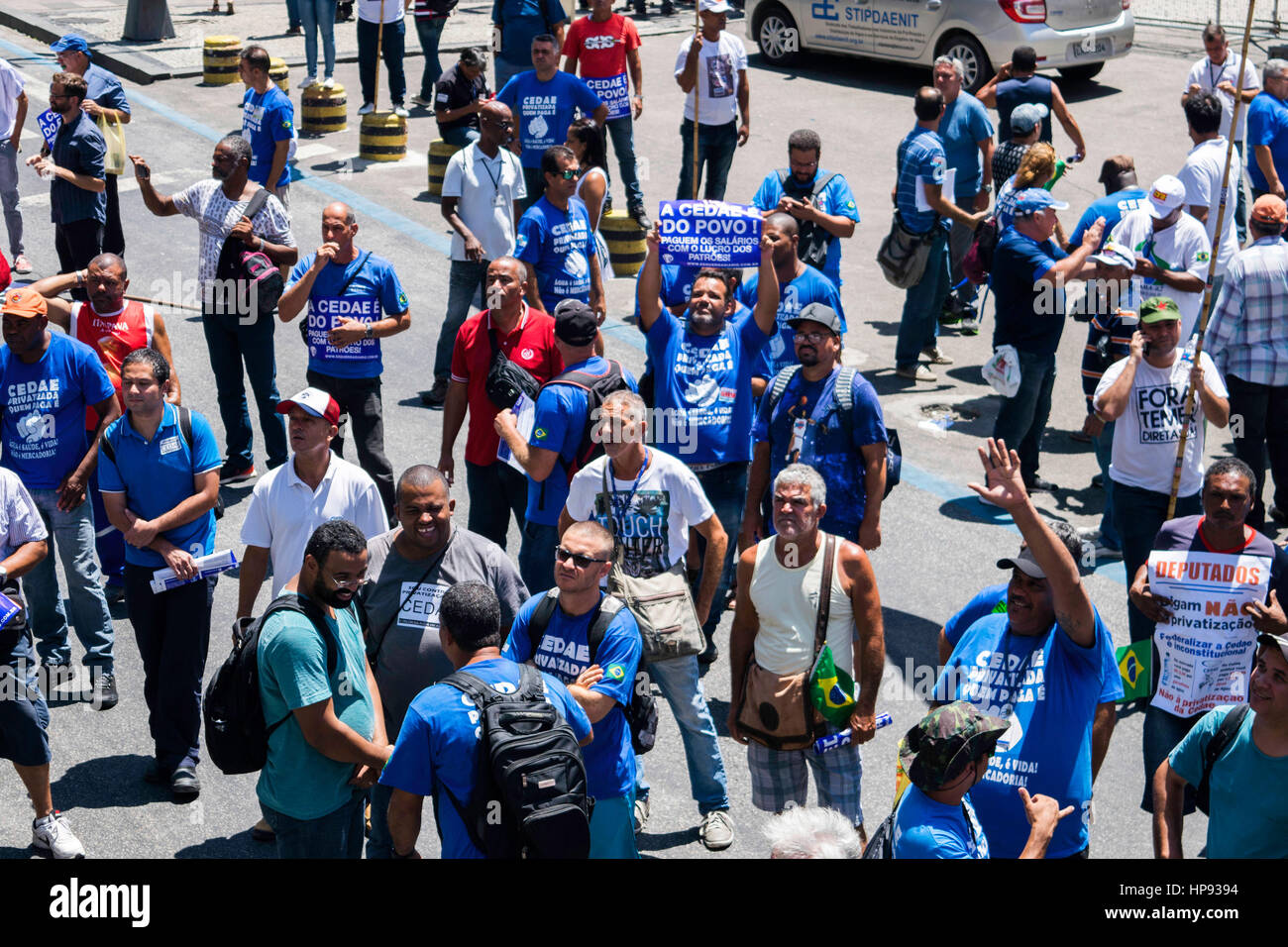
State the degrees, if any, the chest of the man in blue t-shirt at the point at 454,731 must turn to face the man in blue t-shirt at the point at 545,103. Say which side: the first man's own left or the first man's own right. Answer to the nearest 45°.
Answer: approximately 45° to the first man's own right

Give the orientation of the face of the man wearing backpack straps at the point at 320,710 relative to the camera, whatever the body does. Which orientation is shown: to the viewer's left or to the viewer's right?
to the viewer's right

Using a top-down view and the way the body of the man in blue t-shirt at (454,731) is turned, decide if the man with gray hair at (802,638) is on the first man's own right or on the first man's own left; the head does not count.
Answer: on the first man's own right

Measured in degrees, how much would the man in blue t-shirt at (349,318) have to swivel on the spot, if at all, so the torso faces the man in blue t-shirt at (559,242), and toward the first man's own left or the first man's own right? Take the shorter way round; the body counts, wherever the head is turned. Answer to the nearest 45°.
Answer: approximately 135° to the first man's own left

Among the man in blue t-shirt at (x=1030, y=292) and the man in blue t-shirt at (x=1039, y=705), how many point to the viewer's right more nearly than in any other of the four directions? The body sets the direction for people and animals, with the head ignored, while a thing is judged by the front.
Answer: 1

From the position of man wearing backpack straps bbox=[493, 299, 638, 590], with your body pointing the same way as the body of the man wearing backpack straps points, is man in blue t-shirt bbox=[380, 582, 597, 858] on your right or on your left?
on your left

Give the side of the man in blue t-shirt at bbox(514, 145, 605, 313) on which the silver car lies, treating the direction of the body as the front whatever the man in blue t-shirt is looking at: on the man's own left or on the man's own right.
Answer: on the man's own left

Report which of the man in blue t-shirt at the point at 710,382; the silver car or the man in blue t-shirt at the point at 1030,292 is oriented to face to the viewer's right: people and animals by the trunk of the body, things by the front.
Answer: the man in blue t-shirt at the point at 1030,292

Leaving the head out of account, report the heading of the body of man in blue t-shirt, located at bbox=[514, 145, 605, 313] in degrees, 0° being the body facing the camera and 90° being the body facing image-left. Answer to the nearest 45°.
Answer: approximately 315°

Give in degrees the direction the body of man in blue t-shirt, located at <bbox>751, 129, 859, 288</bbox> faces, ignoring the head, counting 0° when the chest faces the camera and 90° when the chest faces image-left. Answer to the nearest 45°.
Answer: approximately 0°

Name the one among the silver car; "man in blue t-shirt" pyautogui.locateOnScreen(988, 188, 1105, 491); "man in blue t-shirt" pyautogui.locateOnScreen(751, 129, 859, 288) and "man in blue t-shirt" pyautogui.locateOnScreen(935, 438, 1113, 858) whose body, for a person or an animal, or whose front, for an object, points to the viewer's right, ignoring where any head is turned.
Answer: "man in blue t-shirt" pyautogui.locateOnScreen(988, 188, 1105, 491)

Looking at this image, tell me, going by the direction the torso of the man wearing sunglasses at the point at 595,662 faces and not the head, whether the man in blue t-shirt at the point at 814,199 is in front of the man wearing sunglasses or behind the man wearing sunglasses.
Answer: behind

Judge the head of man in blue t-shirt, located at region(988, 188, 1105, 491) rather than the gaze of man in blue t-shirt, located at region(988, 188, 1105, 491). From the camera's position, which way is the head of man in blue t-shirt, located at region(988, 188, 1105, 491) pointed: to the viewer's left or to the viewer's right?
to the viewer's right
